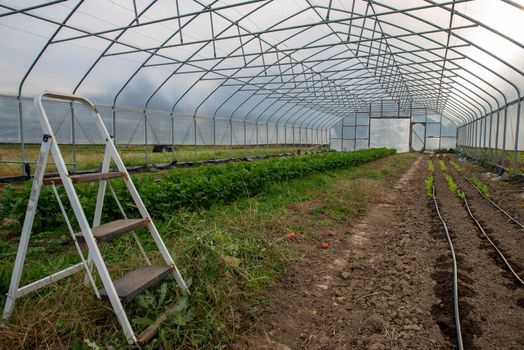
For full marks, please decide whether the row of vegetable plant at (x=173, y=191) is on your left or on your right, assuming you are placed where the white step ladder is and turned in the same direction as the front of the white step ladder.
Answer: on your left

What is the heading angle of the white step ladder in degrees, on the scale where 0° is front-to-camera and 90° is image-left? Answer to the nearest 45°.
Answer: approximately 315°
